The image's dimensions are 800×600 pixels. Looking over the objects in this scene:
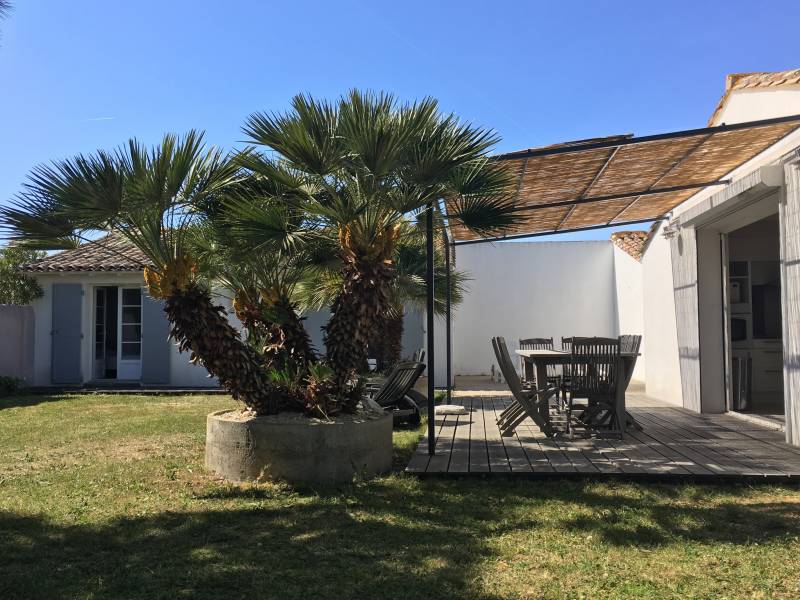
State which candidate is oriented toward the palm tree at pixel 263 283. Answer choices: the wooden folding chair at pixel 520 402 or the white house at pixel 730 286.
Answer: the white house

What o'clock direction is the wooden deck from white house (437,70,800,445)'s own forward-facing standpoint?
The wooden deck is roughly at 11 o'clock from the white house.

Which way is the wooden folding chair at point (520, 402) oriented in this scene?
to the viewer's right

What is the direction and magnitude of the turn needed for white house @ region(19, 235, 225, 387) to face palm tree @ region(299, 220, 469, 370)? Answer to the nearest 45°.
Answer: approximately 45° to its left

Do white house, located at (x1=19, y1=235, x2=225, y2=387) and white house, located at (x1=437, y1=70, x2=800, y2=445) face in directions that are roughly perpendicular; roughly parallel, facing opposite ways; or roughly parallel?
roughly perpendicular

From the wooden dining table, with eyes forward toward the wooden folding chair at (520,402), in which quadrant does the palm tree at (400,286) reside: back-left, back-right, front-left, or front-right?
front-right

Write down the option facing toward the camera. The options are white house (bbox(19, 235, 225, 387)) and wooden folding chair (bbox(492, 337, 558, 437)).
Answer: the white house

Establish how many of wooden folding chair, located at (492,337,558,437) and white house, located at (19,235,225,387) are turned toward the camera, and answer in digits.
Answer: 1

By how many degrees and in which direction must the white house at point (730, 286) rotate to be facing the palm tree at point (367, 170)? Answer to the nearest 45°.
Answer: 0° — it already faces it

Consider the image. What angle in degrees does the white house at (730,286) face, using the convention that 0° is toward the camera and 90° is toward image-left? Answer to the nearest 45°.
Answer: approximately 45°

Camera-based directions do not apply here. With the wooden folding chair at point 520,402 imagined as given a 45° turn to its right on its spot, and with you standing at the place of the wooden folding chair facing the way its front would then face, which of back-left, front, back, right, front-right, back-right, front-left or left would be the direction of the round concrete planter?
right

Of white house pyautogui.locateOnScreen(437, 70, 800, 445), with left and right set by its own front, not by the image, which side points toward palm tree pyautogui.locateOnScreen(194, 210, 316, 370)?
front

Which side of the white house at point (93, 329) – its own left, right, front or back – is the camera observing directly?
front

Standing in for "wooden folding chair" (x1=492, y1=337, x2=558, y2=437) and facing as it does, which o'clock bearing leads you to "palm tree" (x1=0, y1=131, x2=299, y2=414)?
The palm tree is roughly at 5 o'clock from the wooden folding chair.

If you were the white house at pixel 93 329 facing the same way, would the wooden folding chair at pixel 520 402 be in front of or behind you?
in front

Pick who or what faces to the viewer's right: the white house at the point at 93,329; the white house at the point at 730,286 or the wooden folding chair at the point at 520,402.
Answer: the wooden folding chair
